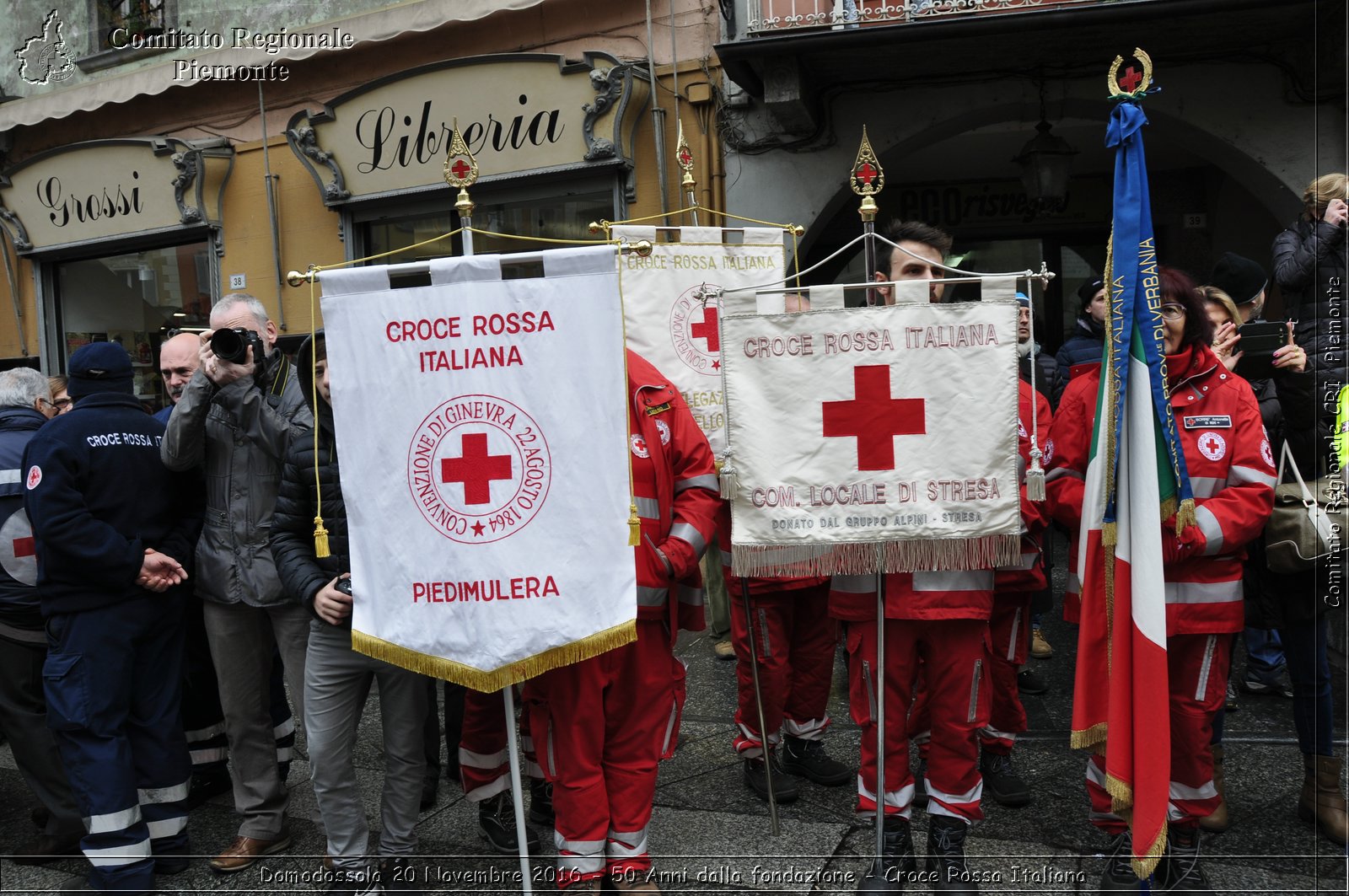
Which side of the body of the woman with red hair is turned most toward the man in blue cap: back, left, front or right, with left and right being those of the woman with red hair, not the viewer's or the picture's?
right

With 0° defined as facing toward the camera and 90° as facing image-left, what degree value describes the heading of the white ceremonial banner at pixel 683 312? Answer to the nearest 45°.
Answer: approximately 0°

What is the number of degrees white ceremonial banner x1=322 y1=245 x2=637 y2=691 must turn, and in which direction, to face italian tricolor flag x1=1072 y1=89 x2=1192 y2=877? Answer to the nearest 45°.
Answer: approximately 90° to its left

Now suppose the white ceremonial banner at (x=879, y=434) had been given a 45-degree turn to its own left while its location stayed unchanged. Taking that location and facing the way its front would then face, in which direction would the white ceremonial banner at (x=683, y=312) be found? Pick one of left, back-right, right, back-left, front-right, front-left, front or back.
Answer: back

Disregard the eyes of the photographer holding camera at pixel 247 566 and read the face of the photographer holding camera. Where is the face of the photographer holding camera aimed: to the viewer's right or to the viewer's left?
to the viewer's left

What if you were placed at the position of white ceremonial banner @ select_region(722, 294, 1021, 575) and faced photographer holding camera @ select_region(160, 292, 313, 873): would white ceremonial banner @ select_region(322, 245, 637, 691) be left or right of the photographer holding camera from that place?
left
